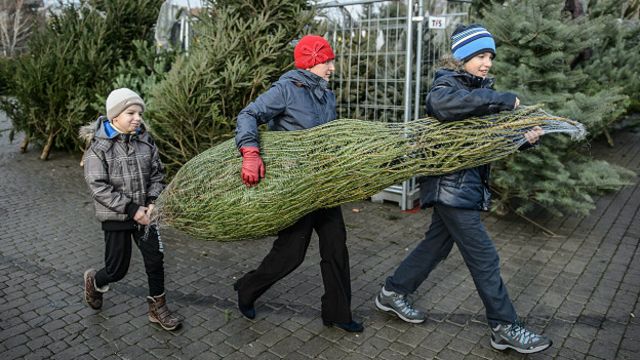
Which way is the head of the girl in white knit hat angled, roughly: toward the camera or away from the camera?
toward the camera

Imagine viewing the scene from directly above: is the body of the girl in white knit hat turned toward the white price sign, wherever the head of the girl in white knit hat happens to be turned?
no

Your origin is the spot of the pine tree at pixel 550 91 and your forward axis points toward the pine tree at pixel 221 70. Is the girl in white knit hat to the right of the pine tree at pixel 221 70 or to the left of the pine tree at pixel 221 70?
left

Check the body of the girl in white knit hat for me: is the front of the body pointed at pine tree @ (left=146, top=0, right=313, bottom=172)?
no

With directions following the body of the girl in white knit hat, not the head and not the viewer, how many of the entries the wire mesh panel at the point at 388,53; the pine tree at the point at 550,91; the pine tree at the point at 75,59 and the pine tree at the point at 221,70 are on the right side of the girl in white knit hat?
0

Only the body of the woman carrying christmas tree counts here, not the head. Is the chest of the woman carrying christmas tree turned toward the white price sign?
no

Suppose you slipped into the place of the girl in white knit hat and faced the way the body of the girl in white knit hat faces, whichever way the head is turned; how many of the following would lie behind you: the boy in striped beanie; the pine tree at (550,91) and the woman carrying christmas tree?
0

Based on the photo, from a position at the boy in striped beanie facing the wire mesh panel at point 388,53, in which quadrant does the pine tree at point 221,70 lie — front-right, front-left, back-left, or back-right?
front-left

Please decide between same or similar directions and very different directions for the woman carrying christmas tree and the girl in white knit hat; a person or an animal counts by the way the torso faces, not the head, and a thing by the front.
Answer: same or similar directions

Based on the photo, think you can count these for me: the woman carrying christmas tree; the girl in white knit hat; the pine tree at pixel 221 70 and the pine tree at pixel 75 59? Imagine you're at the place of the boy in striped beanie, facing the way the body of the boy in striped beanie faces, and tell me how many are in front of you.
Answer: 0

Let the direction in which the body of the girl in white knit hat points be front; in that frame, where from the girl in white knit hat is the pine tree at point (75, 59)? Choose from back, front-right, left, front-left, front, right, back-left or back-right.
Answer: back-left

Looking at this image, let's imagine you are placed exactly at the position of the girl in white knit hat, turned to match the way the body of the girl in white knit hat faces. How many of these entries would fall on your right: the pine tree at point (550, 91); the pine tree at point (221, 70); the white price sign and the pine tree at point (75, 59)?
0

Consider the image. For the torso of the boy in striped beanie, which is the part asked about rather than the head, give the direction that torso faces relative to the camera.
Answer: to the viewer's right

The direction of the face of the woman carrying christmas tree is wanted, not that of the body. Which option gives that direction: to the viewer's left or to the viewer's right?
to the viewer's right
